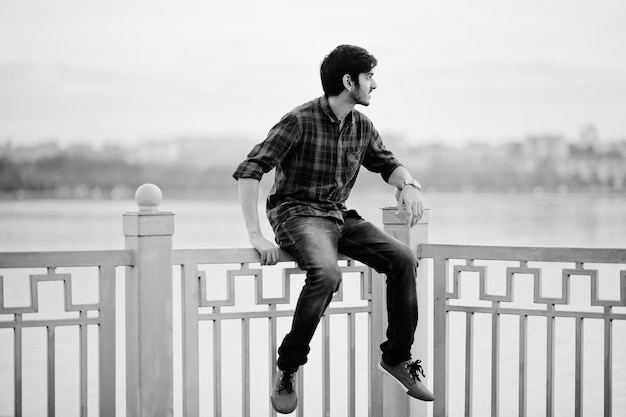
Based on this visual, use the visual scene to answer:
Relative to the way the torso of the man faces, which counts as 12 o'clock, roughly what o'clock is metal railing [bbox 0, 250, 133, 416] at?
The metal railing is roughly at 4 o'clock from the man.

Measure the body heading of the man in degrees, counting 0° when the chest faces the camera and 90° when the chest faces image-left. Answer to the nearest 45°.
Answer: approximately 315°

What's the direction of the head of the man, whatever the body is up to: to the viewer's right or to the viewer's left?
to the viewer's right
